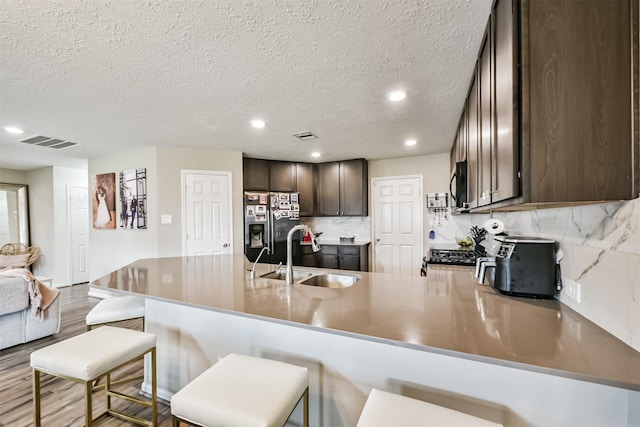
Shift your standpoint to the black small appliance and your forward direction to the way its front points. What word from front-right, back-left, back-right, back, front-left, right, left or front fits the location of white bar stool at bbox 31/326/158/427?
front-left

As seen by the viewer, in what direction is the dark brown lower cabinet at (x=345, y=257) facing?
toward the camera

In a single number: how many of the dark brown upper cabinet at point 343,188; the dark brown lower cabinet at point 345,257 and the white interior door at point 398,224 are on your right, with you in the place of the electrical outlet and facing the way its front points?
3

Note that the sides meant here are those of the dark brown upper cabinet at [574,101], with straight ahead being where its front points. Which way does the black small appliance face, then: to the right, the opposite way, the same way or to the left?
the same way

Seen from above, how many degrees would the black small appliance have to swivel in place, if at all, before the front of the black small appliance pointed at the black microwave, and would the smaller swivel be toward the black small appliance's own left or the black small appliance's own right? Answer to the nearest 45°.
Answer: approximately 45° to the black small appliance's own right

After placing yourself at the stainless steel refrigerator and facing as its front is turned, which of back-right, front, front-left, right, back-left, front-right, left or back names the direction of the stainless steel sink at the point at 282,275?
front

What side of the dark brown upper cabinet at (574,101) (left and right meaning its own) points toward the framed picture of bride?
front

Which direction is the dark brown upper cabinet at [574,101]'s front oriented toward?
to the viewer's left

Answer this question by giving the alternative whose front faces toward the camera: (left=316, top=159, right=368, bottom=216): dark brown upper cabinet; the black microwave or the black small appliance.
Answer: the dark brown upper cabinet

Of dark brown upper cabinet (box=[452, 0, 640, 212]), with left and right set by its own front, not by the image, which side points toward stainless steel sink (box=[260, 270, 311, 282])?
front

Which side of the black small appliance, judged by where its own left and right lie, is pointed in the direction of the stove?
right

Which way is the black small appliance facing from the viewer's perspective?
to the viewer's left

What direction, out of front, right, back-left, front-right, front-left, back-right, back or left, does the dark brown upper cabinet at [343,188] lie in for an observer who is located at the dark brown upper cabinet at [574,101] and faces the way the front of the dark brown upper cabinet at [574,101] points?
front-right

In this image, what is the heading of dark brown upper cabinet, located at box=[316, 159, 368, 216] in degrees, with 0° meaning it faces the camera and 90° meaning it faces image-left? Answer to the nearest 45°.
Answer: approximately 0°

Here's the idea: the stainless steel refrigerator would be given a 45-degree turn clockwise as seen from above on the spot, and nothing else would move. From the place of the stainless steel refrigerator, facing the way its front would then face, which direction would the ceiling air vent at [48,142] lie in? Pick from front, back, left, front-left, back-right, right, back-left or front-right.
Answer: front-right
